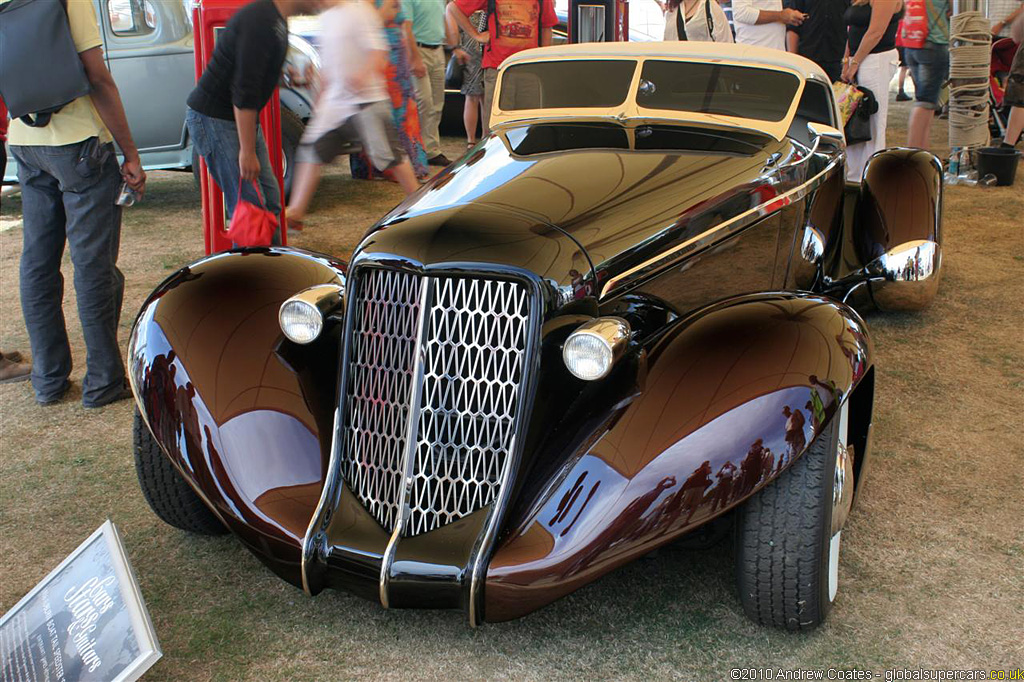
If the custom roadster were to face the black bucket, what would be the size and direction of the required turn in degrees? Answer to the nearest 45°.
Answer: approximately 180°

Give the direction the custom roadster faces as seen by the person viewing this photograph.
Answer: facing the viewer and to the left of the viewer

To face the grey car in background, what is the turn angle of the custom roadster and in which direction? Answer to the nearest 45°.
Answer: approximately 90° to its right

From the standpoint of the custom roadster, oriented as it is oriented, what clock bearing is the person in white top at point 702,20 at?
The person in white top is roughly at 5 o'clock from the custom roadster.

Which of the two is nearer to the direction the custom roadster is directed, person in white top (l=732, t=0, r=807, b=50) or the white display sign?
the white display sign

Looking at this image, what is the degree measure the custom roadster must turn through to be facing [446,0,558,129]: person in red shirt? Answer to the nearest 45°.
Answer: approximately 135° to its right

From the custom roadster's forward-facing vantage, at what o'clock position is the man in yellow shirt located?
The man in yellow shirt is roughly at 3 o'clock from the custom roadster.

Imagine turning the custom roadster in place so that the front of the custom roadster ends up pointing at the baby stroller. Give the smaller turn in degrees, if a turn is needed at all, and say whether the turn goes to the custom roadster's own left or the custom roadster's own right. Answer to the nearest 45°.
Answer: approximately 180°

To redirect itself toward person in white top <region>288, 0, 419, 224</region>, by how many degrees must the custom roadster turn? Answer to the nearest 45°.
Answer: approximately 135° to its right

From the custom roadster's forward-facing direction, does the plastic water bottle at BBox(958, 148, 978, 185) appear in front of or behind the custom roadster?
behind
